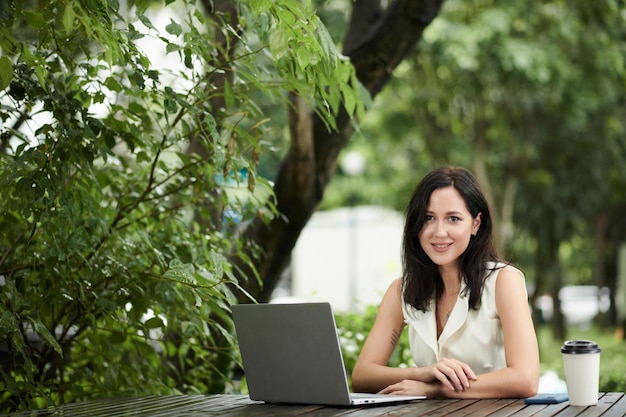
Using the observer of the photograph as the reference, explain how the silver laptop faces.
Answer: facing away from the viewer and to the right of the viewer

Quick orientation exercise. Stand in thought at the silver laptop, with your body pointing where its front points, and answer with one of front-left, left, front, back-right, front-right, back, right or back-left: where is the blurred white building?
front-left

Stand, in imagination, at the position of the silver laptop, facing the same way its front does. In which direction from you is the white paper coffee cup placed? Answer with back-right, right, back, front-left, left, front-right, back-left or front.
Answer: front-right

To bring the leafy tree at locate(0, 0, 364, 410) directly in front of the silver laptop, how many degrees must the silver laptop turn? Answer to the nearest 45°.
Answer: approximately 90° to its left
